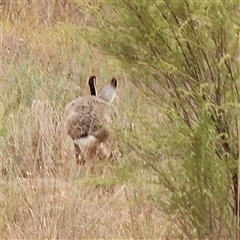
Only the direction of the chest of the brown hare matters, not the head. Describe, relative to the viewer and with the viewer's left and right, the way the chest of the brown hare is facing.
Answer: facing away from the viewer
